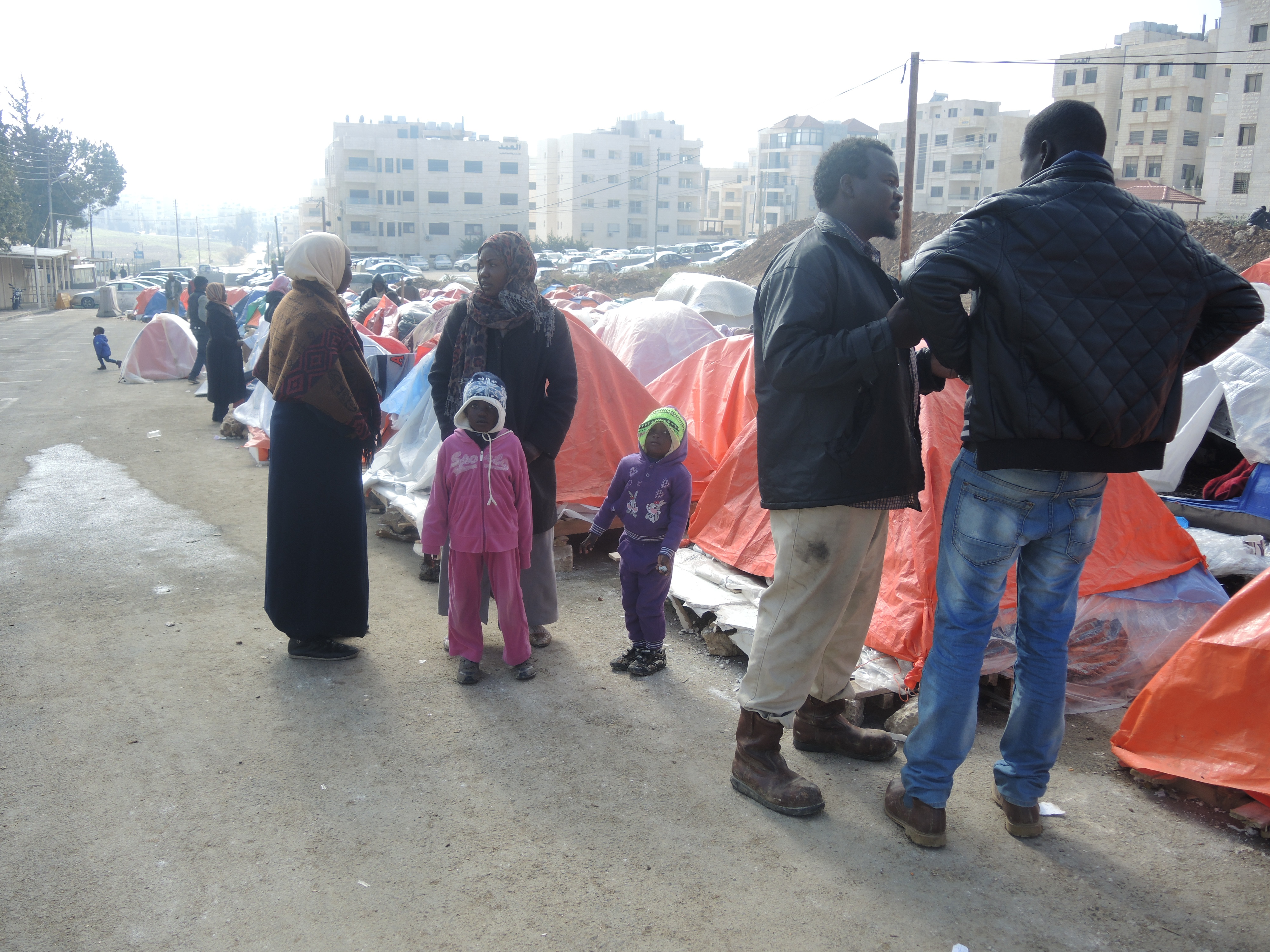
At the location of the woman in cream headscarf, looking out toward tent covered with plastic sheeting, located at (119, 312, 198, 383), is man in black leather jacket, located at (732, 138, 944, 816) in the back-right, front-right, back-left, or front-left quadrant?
back-right

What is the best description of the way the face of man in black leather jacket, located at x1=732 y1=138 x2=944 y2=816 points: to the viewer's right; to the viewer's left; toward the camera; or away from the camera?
to the viewer's right

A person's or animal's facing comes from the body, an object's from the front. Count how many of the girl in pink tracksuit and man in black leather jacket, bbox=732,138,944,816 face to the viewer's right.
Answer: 1

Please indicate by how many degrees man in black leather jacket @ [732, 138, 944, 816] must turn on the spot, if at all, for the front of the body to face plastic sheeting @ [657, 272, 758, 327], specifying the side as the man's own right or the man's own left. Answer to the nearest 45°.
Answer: approximately 90° to the man's own left

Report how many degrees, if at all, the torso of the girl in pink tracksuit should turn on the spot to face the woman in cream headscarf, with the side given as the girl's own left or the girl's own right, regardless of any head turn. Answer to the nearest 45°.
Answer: approximately 135° to the girl's own right

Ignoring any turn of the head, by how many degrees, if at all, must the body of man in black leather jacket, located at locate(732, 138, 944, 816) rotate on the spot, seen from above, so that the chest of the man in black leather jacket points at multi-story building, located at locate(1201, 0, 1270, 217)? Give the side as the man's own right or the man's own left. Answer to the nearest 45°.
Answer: approximately 90° to the man's own left

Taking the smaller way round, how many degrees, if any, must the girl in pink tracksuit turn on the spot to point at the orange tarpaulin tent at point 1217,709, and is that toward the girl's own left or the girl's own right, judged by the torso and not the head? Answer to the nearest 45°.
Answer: approximately 45° to the girl's own left

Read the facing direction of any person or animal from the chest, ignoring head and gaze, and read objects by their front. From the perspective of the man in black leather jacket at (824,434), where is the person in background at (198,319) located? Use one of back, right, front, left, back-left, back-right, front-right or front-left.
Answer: back-left

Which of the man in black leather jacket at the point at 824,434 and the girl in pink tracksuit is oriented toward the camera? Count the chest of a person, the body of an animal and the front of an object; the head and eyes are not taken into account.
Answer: the girl in pink tracksuit

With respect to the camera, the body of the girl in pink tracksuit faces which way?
toward the camera

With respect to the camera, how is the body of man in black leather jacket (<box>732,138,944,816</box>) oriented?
to the viewer's right

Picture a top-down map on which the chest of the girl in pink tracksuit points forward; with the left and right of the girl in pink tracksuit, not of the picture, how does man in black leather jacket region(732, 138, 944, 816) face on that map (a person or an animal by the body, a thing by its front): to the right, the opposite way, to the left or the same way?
to the left

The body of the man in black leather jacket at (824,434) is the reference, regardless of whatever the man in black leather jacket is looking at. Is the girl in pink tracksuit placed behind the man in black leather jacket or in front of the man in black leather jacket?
behind

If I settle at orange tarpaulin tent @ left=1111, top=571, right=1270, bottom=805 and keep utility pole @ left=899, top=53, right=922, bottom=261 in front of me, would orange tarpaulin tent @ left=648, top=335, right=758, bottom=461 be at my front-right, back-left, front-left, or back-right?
front-left
